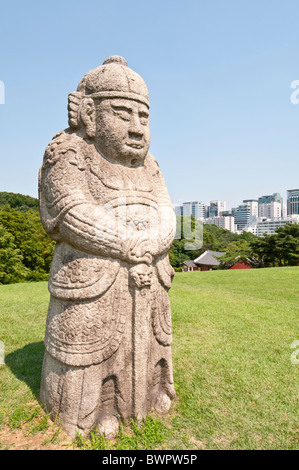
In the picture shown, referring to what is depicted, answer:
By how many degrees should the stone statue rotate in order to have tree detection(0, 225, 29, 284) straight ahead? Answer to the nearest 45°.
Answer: approximately 135° to its left

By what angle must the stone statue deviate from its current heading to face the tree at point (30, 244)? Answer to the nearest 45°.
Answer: approximately 135° to its left

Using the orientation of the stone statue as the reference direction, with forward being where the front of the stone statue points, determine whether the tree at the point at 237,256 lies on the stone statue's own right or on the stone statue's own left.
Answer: on the stone statue's own left

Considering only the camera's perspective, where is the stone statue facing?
facing the viewer and to the right of the viewer
